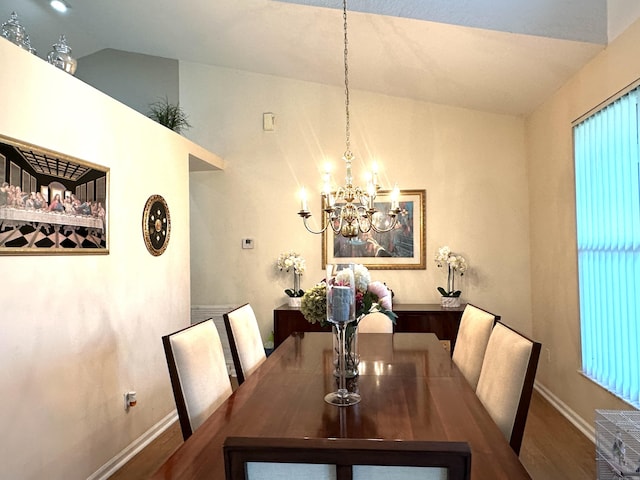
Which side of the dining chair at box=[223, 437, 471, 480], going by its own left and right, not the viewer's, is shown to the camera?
back

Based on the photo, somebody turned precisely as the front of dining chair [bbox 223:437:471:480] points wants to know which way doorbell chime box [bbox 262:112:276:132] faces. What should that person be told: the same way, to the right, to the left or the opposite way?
the opposite way

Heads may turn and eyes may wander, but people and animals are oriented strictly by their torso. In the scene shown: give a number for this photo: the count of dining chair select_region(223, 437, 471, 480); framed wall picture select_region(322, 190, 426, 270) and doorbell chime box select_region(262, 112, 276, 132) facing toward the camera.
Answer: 2

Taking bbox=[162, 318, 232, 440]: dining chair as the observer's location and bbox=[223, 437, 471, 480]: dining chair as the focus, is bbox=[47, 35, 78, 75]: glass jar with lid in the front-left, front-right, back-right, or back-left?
back-right

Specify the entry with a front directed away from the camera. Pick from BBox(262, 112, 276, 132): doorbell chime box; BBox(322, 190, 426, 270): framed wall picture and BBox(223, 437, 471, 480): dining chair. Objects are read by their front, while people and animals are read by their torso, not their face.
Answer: the dining chair

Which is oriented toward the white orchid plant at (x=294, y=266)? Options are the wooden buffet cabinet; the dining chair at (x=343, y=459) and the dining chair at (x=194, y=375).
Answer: the dining chair at (x=343, y=459)

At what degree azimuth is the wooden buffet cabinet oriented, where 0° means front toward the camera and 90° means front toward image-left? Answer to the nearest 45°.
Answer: approximately 0°

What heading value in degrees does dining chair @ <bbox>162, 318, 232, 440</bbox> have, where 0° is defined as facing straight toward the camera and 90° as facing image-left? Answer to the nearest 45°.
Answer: approximately 315°

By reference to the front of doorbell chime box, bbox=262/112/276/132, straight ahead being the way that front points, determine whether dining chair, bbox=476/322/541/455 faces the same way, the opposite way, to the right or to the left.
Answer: to the right

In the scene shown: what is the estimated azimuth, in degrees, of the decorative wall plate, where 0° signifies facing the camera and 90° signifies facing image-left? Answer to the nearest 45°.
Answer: approximately 315°

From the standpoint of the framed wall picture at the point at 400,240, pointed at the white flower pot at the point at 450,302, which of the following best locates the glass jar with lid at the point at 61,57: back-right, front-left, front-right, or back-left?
back-right
